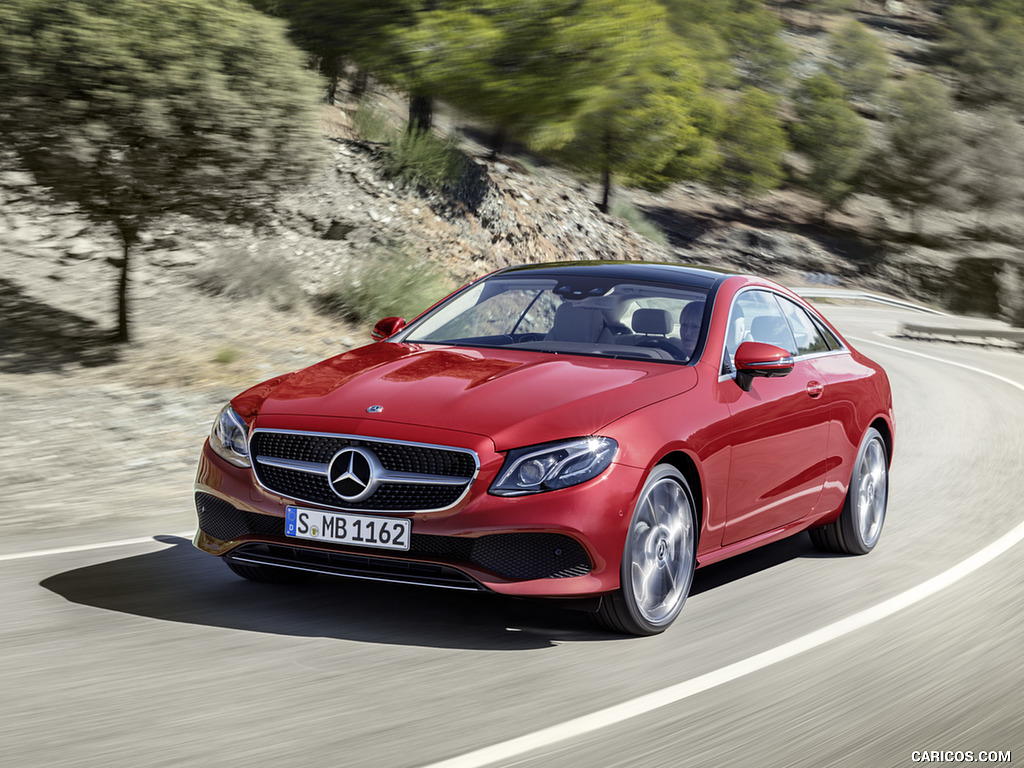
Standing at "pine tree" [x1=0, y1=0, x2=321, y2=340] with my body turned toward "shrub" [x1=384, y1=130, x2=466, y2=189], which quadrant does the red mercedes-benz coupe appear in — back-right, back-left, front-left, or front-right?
back-right

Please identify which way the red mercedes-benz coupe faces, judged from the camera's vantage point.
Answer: facing the viewer and to the left of the viewer

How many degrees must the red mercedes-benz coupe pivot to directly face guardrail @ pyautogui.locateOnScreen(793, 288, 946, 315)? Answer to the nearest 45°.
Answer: approximately 135° to its right

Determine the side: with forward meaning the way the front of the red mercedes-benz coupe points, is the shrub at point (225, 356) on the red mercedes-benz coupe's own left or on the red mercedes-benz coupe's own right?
on the red mercedes-benz coupe's own right

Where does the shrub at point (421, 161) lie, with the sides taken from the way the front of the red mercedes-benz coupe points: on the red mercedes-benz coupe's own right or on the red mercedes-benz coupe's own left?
on the red mercedes-benz coupe's own right

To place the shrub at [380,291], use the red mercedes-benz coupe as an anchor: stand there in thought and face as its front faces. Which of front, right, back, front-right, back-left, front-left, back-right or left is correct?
back-right

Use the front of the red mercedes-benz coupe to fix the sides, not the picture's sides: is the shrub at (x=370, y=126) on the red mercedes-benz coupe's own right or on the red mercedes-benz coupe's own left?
on the red mercedes-benz coupe's own right

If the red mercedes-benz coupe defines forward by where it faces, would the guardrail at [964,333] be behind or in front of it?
behind
